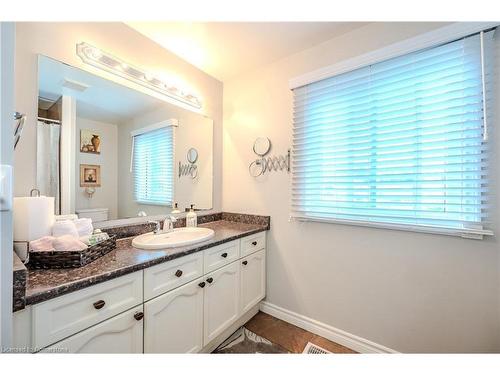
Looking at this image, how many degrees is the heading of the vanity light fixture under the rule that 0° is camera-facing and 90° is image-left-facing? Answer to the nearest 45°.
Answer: approximately 315°

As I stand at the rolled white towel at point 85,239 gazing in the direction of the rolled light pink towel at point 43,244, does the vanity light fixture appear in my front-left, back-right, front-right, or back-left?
back-right

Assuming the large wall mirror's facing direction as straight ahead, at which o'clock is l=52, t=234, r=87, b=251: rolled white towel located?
The rolled white towel is roughly at 2 o'clock from the large wall mirror.

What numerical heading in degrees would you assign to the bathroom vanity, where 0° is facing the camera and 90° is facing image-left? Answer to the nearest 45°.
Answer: approximately 315°
